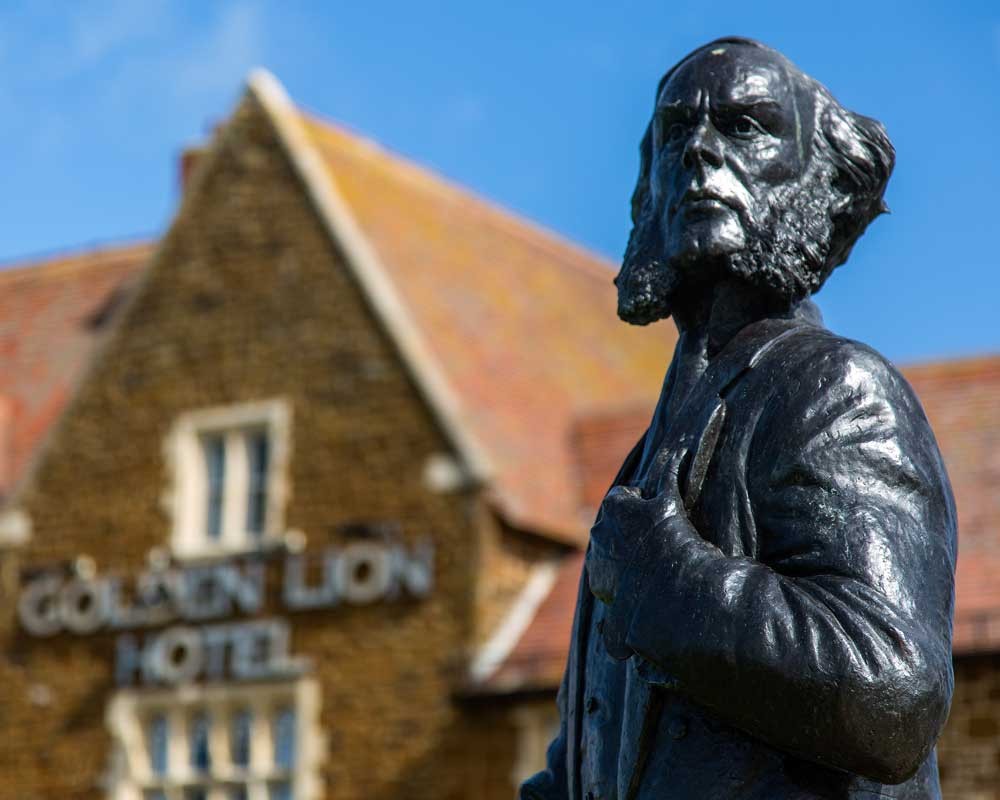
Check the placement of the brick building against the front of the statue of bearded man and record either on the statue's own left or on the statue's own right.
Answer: on the statue's own right

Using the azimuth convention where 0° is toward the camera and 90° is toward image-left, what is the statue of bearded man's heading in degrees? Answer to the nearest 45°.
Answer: approximately 45°
